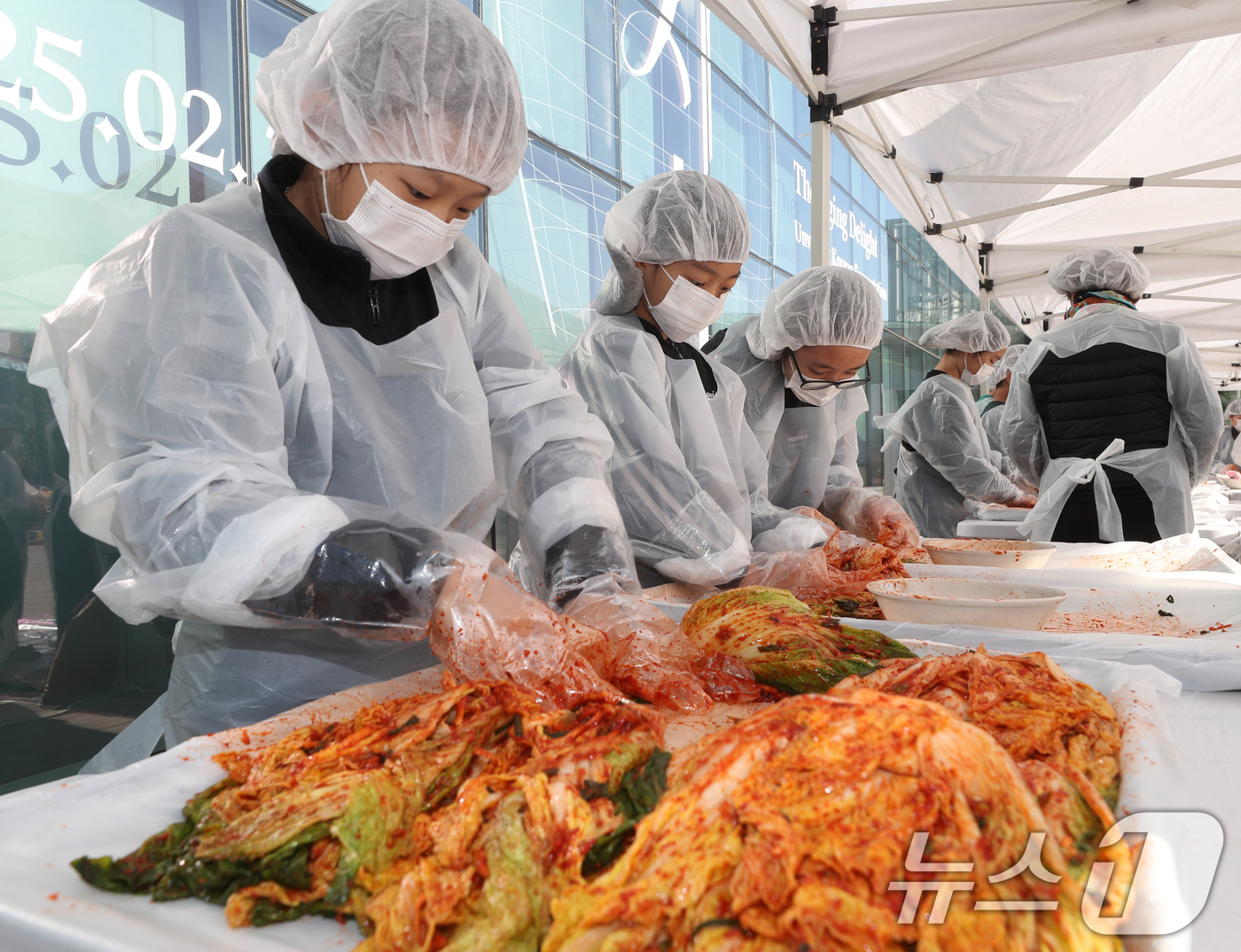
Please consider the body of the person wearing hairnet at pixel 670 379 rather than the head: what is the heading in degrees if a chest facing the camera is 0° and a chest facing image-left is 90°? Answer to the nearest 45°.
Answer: approximately 315°

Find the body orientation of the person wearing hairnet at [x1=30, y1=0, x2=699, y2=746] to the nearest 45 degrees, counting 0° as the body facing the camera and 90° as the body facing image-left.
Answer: approximately 315°

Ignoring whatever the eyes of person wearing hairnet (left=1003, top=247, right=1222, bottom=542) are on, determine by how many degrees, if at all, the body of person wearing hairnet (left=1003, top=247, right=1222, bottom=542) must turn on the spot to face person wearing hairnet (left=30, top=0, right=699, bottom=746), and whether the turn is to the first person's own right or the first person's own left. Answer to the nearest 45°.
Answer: approximately 180°

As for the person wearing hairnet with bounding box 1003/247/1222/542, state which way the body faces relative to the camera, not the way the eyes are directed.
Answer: away from the camera

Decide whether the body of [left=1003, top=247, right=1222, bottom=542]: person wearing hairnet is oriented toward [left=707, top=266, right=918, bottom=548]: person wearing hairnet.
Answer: no

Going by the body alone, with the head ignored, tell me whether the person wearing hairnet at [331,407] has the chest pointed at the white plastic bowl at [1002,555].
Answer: no

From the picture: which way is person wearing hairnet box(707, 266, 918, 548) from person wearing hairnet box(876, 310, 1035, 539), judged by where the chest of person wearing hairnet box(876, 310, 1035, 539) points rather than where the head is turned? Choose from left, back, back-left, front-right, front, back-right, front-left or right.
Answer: right

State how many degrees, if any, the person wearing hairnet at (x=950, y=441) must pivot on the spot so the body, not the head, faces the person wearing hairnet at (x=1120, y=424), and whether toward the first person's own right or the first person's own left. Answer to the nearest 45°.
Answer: approximately 45° to the first person's own right

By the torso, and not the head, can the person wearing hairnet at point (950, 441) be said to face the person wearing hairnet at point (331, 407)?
no

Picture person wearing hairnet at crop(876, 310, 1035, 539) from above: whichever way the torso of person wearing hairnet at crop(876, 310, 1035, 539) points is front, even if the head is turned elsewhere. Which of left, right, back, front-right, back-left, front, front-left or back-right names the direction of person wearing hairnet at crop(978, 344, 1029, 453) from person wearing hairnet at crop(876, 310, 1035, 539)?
left

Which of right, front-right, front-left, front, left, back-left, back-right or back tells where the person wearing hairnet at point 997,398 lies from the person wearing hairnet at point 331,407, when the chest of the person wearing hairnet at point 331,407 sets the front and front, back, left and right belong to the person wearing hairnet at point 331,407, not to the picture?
left

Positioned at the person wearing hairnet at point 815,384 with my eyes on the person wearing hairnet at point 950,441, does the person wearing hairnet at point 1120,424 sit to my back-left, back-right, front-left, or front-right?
front-right

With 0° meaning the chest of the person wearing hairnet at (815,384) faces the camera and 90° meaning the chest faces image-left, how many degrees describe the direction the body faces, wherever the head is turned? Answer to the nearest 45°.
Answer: approximately 315°

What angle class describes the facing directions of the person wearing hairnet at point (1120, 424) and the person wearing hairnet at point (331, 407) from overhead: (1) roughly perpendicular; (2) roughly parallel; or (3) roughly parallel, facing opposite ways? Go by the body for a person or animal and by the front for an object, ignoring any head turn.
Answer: roughly perpendicular

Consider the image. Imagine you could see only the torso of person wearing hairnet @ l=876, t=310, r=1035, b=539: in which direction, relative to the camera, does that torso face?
to the viewer's right
